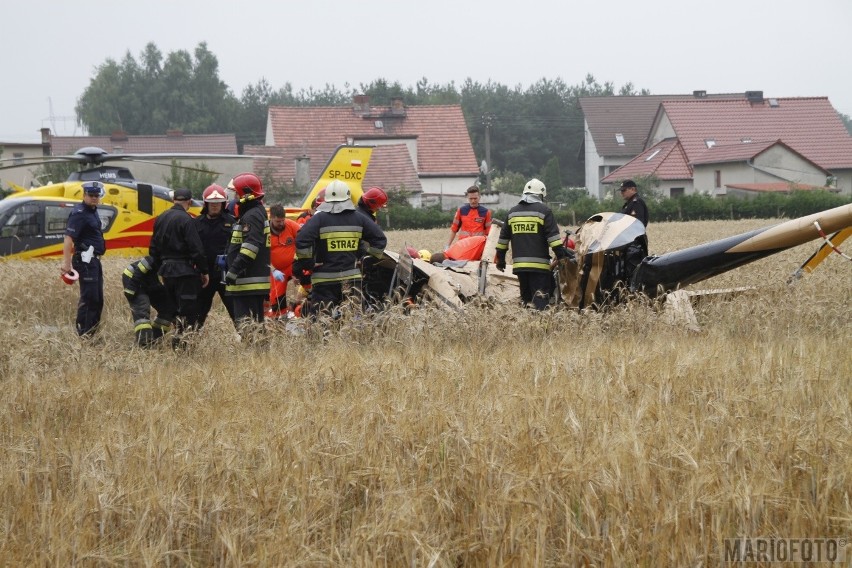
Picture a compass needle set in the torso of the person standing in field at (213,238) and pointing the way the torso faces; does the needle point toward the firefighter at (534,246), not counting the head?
no

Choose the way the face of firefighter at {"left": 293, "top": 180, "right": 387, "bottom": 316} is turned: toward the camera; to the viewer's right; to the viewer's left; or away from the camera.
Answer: away from the camera

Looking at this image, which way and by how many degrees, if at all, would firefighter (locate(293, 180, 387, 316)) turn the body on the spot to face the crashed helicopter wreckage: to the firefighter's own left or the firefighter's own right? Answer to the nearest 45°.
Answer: approximately 90° to the firefighter's own right

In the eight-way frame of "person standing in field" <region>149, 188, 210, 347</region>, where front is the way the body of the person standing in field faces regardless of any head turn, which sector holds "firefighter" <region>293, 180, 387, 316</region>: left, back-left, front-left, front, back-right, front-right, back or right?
front-right

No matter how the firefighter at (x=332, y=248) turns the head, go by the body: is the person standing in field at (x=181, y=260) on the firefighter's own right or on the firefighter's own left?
on the firefighter's own left

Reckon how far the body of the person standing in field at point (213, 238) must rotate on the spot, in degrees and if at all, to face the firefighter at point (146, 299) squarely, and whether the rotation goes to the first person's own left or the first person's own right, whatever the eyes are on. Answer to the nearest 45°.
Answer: approximately 90° to the first person's own right

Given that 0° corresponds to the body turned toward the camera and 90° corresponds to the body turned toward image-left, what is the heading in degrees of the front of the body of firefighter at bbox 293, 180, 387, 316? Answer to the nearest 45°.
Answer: approximately 180°

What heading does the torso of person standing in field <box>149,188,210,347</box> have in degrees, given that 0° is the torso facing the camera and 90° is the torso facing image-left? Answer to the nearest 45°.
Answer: approximately 225°

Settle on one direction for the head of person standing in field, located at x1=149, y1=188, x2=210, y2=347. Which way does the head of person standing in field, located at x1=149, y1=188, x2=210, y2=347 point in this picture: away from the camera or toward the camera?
away from the camera

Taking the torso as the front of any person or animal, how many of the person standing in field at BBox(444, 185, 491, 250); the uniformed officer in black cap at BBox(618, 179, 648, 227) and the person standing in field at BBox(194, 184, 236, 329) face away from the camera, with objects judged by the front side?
0

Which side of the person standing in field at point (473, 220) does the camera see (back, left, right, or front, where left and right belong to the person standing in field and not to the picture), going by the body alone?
front

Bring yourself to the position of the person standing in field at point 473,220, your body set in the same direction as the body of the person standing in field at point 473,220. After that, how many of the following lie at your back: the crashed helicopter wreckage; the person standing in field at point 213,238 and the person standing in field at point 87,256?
0

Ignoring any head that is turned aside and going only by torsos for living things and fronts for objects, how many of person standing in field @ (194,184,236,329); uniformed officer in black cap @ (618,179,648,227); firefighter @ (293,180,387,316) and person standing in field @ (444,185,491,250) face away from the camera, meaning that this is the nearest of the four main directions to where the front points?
1

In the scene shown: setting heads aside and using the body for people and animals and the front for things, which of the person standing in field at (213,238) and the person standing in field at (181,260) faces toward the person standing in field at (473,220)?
the person standing in field at (181,260)

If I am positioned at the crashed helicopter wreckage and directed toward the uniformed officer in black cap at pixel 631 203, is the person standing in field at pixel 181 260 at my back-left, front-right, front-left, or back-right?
back-left
